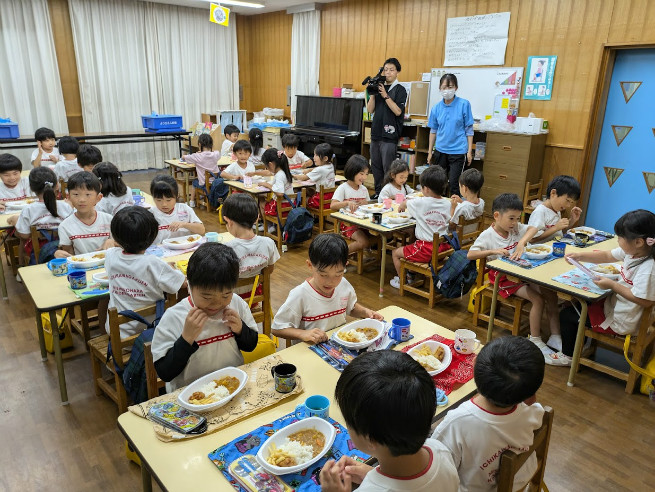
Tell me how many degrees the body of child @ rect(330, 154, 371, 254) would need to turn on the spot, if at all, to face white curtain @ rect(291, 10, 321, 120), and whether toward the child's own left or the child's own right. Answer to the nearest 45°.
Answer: approximately 135° to the child's own left

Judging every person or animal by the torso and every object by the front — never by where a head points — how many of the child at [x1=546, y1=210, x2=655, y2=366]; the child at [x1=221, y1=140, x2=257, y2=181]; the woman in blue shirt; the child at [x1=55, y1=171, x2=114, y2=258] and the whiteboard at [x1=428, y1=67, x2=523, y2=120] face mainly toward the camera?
4

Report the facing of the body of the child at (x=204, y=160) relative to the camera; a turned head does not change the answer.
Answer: away from the camera

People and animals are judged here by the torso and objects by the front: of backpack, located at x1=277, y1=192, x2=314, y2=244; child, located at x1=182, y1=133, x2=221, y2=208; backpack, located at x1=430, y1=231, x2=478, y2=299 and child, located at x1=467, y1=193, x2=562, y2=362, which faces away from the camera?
child, located at x1=182, y1=133, x2=221, y2=208

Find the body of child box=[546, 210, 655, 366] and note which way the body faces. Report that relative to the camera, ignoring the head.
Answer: to the viewer's left

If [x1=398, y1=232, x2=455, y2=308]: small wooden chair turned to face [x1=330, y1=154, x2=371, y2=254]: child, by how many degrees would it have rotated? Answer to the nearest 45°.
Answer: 0° — it already faces them

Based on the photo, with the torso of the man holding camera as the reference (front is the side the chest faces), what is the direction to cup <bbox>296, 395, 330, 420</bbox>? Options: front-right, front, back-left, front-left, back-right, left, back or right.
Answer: front-left

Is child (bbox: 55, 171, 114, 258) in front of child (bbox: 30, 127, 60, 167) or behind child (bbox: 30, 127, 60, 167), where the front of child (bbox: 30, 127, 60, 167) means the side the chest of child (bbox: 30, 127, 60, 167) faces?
in front

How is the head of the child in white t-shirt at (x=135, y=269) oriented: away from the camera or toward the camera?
away from the camera

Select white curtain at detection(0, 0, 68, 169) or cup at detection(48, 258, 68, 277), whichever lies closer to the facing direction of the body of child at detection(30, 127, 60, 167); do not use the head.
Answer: the cup

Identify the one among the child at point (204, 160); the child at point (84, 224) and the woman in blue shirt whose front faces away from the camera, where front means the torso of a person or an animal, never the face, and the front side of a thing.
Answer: the child at point (204, 160)
